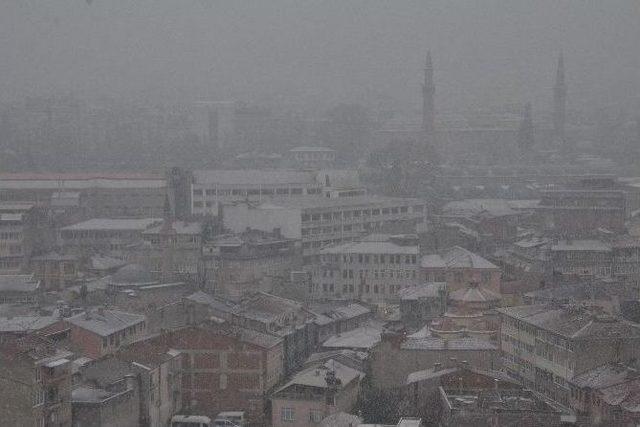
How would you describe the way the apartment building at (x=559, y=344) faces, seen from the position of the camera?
facing the viewer and to the left of the viewer

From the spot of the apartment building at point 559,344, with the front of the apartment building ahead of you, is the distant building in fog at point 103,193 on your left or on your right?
on your right

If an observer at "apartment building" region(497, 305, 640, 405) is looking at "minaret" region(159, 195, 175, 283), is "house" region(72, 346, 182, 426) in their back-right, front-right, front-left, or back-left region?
front-left

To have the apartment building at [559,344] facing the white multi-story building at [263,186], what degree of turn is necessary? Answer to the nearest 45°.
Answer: approximately 90° to its right

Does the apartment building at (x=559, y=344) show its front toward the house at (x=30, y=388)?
yes

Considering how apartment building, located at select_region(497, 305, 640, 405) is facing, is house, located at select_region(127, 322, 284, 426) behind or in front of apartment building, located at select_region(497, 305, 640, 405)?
in front

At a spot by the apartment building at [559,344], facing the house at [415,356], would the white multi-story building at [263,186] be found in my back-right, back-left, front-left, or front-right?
front-right

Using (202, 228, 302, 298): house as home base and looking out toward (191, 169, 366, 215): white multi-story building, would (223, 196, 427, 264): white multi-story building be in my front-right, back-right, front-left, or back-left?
front-right

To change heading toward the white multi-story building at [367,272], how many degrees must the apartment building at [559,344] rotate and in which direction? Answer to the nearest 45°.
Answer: approximately 90° to its right

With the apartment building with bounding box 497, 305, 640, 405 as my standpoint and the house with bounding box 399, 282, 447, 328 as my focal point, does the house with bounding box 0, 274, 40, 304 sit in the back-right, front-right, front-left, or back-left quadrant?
front-left

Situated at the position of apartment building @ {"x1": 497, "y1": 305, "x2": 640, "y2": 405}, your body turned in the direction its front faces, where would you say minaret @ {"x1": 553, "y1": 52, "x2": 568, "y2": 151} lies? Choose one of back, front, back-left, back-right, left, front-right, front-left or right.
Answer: back-right
